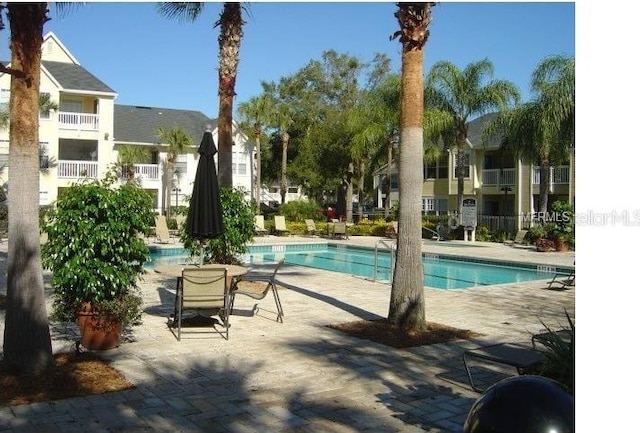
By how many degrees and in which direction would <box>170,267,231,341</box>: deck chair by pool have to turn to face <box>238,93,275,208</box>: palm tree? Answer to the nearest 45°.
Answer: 0° — it already faces it

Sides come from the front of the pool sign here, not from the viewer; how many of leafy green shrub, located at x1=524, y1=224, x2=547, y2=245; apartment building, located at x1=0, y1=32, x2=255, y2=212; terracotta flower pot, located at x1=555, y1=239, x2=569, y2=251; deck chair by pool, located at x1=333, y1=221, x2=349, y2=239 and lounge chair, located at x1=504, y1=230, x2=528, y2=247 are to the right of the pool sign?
2

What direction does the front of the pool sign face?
toward the camera

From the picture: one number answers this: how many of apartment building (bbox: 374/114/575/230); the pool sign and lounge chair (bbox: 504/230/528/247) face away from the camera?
0

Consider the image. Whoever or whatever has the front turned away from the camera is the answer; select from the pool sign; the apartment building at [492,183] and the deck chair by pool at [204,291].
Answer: the deck chair by pool

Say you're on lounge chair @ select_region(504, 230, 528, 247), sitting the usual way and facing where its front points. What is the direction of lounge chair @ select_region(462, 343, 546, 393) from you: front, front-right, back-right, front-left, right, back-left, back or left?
front-left

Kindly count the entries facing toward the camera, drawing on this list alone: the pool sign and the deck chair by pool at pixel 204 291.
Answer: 1

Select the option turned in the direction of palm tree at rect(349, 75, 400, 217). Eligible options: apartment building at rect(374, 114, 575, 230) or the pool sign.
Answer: the apartment building

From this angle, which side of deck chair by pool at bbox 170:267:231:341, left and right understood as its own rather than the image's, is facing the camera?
back

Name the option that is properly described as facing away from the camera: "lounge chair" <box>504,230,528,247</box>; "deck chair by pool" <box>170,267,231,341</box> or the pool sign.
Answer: the deck chair by pool

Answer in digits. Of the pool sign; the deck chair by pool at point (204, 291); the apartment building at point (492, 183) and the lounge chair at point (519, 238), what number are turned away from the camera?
1

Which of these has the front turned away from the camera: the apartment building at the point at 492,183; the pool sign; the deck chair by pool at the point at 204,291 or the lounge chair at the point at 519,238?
the deck chair by pool

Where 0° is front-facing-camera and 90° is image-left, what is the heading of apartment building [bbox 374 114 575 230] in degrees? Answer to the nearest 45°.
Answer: approximately 45°

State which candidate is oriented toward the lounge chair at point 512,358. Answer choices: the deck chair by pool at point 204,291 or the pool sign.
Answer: the pool sign

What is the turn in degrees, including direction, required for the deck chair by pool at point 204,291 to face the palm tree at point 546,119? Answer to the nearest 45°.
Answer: approximately 45° to its right

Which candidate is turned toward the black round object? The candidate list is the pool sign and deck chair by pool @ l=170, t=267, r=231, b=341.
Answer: the pool sign

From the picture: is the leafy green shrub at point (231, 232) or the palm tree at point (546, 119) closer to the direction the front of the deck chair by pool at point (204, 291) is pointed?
the leafy green shrub

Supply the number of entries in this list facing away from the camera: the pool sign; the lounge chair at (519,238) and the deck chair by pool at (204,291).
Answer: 1

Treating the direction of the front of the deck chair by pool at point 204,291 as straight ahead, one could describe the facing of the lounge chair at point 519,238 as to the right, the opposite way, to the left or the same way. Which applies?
to the left

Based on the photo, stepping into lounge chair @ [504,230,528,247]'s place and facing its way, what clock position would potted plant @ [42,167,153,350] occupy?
The potted plant is roughly at 11 o'clock from the lounge chair.
